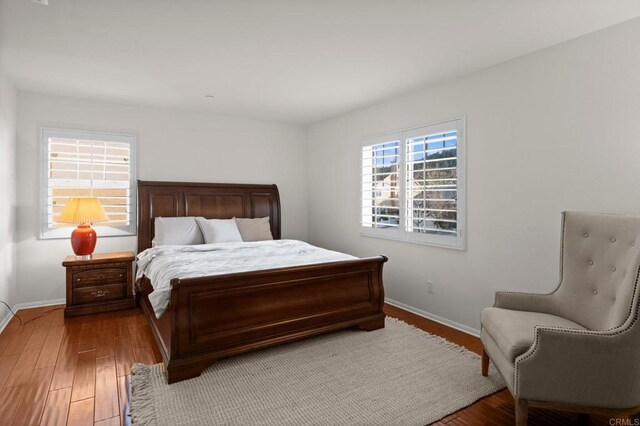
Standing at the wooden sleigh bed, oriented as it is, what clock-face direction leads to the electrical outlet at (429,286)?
The electrical outlet is roughly at 10 o'clock from the wooden sleigh bed.

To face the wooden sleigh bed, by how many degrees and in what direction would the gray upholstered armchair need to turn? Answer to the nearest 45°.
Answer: approximately 45° to its right

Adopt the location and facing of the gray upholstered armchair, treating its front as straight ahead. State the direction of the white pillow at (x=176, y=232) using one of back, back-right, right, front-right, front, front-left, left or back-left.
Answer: front-right

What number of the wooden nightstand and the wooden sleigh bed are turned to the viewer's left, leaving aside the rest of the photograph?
0

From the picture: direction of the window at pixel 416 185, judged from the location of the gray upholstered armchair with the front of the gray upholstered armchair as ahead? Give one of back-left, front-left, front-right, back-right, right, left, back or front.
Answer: right

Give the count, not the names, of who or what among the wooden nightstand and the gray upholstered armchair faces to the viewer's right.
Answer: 0

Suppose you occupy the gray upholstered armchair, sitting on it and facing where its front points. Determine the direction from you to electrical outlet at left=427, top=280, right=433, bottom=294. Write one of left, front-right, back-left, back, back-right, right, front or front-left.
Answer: right

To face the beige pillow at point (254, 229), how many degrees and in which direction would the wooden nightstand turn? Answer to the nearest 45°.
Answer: approximately 90° to its left

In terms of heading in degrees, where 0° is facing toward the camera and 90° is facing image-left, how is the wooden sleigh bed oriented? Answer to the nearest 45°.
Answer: approximately 315°

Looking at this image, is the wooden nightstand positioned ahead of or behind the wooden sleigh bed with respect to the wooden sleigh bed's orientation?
behind

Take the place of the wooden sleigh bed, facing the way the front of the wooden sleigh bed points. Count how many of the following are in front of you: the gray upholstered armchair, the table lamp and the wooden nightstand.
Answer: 1

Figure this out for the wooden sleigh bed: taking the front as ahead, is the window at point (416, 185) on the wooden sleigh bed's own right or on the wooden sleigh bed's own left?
on the wooden sleigh bed's own left
